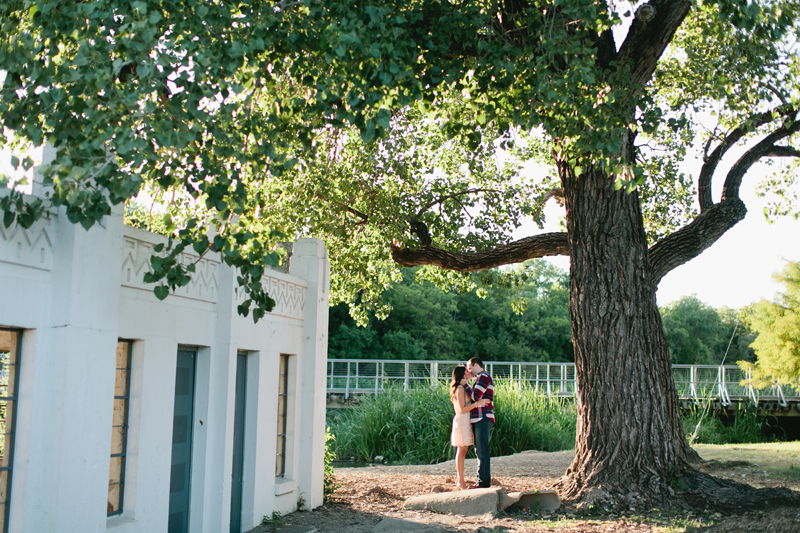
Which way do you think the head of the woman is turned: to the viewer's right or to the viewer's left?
to the viewer's right

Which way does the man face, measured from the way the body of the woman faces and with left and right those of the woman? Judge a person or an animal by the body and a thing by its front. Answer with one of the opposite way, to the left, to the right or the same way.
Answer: the opposite way

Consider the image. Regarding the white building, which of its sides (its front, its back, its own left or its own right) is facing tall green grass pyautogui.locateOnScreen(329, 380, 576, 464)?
left

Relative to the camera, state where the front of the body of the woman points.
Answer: to the viewer's right

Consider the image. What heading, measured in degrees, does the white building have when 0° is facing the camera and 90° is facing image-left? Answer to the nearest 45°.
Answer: approximately 315°

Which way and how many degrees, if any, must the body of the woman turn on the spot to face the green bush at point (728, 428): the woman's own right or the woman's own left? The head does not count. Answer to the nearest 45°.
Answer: approximately 45° to the woman's own left

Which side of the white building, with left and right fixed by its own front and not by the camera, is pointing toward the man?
left

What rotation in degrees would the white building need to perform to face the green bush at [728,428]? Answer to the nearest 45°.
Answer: approximately 90° to its left

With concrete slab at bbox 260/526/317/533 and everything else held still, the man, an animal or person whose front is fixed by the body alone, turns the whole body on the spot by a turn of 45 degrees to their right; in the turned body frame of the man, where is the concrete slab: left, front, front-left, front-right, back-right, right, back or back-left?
left

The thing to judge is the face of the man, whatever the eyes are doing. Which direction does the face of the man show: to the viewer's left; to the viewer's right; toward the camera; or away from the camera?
to the viewer's left

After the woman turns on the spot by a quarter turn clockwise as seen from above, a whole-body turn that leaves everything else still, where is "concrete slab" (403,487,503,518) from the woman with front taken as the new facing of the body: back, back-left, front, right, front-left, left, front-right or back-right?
front

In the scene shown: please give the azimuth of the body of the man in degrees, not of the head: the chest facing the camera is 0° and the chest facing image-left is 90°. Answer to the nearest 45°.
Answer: approximately 90°
